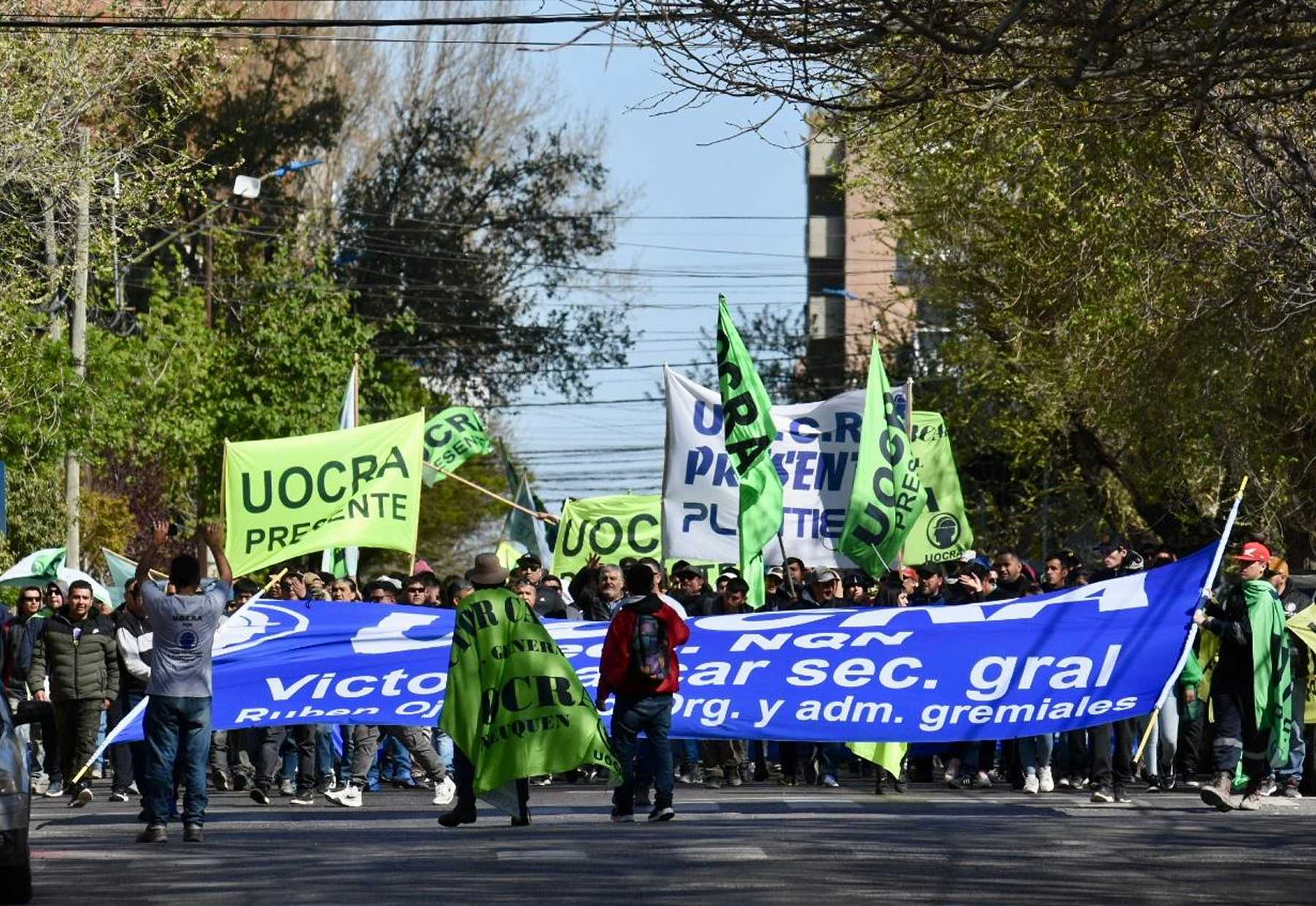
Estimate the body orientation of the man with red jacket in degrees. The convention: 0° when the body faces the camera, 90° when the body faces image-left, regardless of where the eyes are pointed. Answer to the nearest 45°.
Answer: approximately 180°

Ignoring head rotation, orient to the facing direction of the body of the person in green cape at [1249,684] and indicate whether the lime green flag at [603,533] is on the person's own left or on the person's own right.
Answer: on the person's own right

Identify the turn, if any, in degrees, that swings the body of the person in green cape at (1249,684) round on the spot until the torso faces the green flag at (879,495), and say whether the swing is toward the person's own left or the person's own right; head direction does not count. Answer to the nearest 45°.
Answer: approximately 90° to the person's own right

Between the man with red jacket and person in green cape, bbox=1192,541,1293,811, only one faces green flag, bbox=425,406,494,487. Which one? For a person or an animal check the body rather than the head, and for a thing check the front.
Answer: the man with red jacket

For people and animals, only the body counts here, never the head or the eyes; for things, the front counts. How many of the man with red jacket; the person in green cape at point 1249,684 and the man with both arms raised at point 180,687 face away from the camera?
2

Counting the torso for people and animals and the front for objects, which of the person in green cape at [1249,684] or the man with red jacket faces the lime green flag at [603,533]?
the man with red jacket

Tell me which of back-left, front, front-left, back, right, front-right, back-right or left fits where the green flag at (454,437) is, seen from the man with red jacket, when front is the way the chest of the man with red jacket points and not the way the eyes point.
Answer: front

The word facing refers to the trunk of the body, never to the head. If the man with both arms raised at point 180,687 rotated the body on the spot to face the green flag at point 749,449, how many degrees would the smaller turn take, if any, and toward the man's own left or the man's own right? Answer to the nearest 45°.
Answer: approximately 45° to the man's own right

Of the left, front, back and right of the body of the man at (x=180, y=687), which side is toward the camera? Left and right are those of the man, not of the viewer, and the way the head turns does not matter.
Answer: back

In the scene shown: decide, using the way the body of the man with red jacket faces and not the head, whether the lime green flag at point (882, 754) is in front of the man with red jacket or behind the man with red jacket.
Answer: in front

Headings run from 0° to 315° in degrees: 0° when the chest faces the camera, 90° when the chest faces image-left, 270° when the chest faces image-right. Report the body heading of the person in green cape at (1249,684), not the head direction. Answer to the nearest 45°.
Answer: approximately 45°

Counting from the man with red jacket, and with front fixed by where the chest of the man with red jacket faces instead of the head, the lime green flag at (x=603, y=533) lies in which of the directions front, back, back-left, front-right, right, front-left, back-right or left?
front

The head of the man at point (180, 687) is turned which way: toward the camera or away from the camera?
away from the camera

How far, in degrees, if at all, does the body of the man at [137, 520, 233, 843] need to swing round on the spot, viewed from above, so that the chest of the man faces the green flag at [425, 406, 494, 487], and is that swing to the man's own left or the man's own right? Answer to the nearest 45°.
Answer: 0° — they already face it

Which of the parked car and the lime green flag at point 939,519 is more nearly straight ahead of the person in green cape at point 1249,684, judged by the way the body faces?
the parked car
